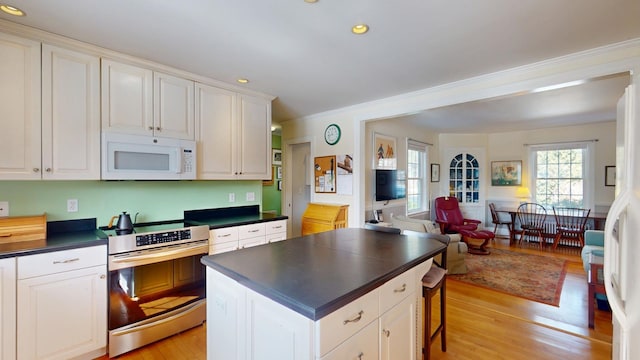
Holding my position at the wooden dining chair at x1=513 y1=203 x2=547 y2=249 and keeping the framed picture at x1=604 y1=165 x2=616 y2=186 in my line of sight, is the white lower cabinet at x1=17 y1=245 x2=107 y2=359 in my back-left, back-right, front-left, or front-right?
back-right

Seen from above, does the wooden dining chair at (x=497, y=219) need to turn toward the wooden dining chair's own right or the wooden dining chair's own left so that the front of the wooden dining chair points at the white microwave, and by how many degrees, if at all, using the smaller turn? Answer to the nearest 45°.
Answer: approximately 135° to the wooden dining chair's own right

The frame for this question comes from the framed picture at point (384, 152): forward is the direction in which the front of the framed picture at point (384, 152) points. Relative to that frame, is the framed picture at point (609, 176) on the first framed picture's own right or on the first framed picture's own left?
on the first framed picture's own left

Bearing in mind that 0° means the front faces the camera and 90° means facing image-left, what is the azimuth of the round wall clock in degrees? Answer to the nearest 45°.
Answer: approximately 45°

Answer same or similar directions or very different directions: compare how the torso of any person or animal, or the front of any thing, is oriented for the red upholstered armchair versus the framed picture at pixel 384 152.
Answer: same or similar directions

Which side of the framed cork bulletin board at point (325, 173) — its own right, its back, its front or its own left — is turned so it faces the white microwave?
front

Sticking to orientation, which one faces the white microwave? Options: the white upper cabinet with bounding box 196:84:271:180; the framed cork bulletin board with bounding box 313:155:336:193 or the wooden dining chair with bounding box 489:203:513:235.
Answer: the framed cork bulletin board

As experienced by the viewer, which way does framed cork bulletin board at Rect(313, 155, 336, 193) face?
facing the viewer and to the left of the viewer
